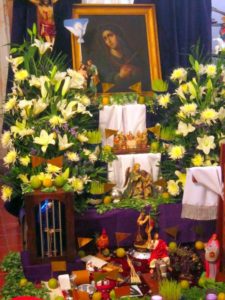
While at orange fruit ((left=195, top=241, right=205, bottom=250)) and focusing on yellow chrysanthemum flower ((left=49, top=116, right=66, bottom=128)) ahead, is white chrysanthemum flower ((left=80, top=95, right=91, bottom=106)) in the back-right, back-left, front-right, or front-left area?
front-right

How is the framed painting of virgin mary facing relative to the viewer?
toward the camera

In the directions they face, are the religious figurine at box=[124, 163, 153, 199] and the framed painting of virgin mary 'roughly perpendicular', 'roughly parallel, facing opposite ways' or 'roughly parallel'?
roughly parallel

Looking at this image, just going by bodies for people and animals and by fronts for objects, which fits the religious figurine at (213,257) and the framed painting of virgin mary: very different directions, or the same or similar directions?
same or similar directions

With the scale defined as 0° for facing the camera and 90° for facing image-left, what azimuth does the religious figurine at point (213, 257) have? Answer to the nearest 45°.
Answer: approximately 0°

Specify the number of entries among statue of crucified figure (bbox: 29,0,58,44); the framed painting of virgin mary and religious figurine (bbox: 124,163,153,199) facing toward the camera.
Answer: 3

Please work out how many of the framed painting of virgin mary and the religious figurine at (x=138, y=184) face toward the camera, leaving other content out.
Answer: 2

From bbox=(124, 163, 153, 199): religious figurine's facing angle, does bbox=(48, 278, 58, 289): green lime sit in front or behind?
in front

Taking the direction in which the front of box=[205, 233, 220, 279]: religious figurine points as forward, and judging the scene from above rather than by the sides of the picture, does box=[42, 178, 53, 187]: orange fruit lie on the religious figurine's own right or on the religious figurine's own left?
on the religious figurine's own right

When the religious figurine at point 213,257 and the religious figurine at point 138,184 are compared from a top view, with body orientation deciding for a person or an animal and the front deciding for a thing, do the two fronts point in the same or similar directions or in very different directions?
same or similar directions

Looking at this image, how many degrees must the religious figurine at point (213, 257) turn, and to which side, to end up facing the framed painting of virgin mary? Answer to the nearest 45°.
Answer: approximately 135° to its right
